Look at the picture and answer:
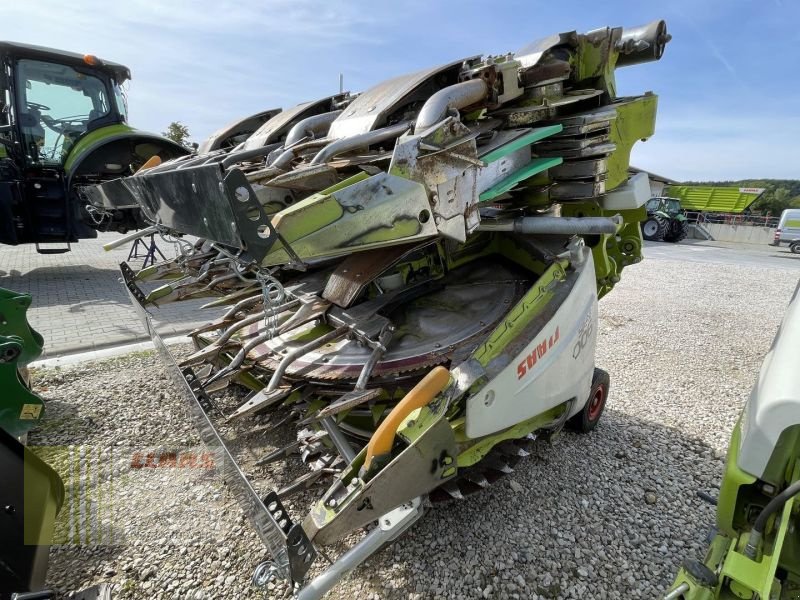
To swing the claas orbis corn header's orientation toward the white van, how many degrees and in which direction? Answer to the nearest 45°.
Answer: approximately 180°

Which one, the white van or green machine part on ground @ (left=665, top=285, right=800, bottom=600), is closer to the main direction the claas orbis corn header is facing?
the green machine part on ground

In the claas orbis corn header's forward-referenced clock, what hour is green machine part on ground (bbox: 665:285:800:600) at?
The green machine part on ground is roughly at 9 o'clock from the claas orbis corn header.

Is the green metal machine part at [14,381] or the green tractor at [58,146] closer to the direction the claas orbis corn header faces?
the green metal machine part

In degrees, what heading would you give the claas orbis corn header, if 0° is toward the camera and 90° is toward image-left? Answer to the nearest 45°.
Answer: approximately 45°

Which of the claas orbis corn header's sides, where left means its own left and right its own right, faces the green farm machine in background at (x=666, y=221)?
back

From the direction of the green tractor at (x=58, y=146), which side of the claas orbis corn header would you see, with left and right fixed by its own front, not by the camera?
right

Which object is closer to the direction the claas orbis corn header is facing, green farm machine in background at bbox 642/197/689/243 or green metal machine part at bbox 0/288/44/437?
the green metal machine part
